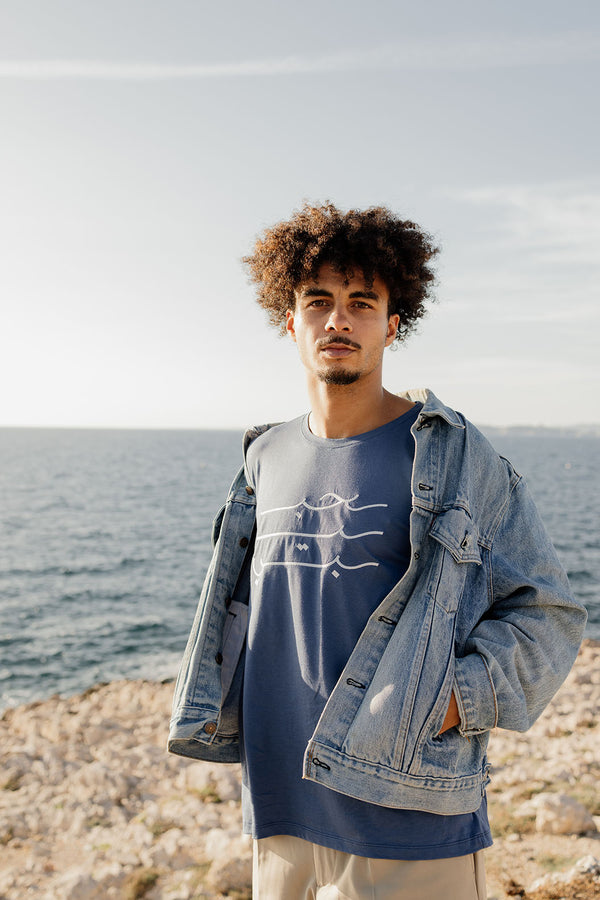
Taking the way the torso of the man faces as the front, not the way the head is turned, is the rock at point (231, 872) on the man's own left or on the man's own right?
on the man's own right

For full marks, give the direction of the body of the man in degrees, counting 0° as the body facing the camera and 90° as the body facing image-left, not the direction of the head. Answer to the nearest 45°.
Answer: approximately 45°

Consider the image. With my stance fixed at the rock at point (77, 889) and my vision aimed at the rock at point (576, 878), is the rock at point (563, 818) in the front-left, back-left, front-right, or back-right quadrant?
front-left

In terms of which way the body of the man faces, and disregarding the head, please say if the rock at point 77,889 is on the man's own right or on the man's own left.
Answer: on the man's own right

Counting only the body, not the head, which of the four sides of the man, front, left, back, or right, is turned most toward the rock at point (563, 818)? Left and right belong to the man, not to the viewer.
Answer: back

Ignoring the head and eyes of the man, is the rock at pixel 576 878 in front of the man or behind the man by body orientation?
behind

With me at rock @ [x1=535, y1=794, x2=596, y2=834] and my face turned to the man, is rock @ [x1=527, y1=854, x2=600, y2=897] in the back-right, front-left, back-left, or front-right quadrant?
front-left
